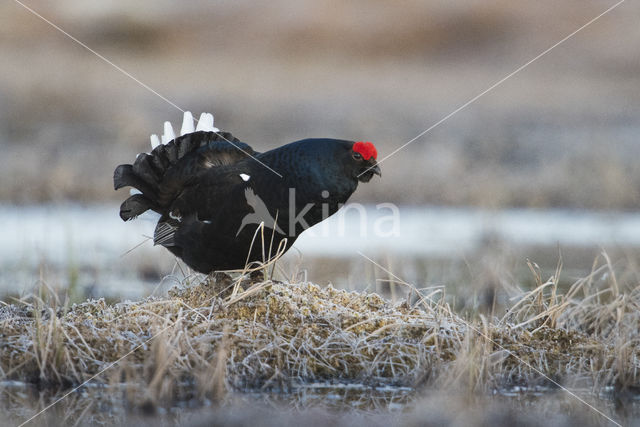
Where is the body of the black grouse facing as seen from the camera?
to the viewer's right
